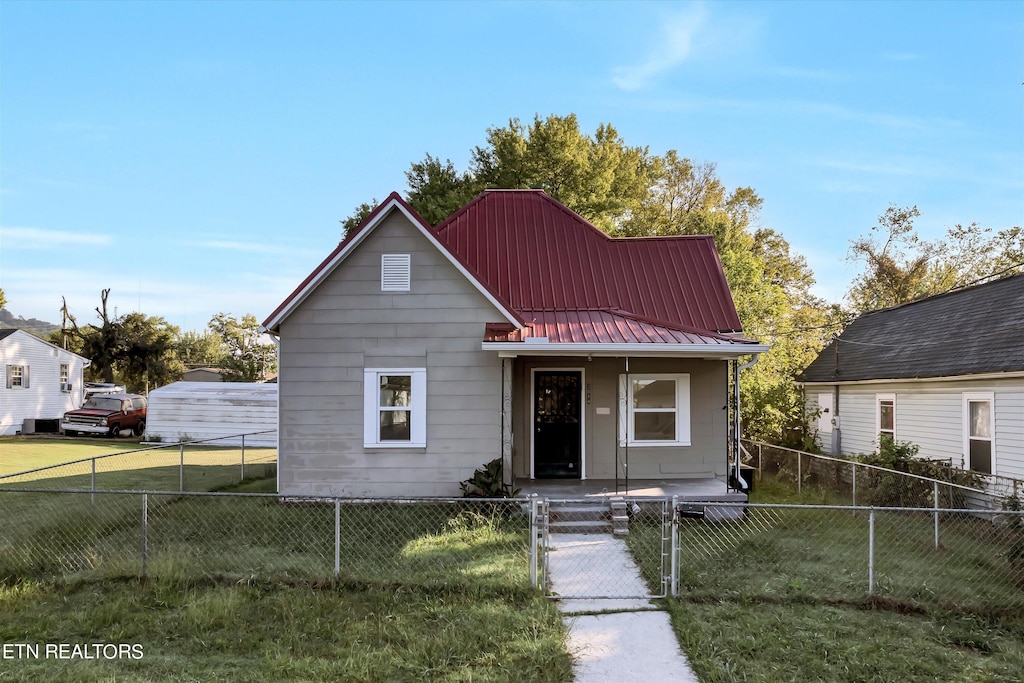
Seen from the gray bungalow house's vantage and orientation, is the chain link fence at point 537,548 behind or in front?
in front

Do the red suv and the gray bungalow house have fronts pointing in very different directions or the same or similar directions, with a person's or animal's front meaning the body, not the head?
same or similar directions

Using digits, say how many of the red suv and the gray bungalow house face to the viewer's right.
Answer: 0

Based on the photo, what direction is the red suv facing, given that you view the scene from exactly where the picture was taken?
facing the viewer and to the left of the viewer

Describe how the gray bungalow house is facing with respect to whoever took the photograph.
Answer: facing the viewer

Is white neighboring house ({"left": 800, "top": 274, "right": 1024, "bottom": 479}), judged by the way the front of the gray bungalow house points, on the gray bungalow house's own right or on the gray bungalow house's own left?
on the gray bungalow house's own left

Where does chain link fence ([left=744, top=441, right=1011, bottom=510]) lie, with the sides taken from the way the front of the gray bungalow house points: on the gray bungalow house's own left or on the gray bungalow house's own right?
on the gray bungalow house's own left

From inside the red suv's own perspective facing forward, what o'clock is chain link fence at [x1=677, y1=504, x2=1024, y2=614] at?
The chain link fence is roughly at 10 o'clock from the red suv.

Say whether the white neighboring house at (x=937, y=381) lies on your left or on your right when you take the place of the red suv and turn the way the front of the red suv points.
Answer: on your left

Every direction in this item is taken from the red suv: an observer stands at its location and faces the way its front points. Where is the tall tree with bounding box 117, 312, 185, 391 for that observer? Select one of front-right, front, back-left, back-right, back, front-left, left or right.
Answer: back-right
